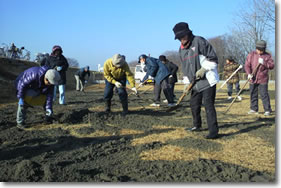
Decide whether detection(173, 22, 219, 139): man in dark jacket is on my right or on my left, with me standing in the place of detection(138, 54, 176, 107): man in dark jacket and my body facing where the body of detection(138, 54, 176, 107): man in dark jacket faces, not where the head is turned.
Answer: on my left

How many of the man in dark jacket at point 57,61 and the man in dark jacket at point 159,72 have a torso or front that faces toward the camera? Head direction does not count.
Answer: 1

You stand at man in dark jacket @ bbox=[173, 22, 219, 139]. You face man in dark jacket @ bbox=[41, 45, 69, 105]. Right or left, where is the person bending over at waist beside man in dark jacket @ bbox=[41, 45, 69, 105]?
left

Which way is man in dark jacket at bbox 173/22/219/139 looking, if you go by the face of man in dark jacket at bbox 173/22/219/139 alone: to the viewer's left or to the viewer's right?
to the viewer's left

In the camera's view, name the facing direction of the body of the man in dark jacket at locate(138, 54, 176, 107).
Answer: to the viewer's left

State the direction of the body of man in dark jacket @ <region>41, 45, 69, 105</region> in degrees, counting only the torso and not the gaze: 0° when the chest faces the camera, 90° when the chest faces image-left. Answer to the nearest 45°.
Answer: approximately 0°

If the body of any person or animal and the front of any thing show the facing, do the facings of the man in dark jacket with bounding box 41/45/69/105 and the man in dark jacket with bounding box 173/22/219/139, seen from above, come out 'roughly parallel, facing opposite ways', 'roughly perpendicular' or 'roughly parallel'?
roughly perpendicular
